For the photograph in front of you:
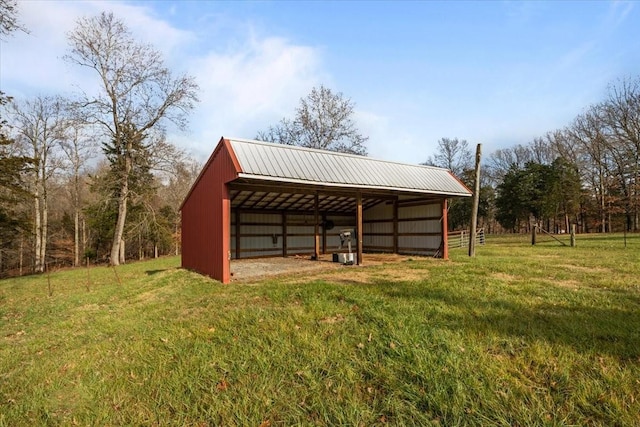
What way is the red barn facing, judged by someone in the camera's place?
facing the viewer and to the right of the viewer
